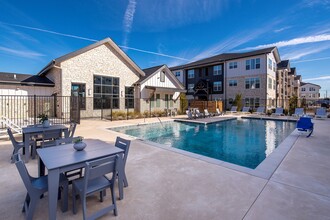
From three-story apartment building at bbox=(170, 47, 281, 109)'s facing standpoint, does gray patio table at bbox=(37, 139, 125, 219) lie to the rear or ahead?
ahead

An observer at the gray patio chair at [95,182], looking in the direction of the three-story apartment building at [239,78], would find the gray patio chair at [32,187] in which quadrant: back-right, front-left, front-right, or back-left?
back-left

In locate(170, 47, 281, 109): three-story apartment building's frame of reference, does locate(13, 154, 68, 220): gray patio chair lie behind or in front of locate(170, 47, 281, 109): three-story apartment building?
in front

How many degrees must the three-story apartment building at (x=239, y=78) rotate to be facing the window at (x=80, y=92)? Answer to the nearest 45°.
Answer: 0° — it already faces it

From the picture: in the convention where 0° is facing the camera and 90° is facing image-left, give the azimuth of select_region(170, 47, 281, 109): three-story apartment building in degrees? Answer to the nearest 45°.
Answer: approximately 45°

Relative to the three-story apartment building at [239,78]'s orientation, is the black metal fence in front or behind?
in front
